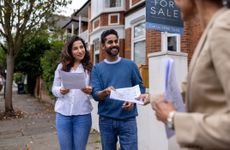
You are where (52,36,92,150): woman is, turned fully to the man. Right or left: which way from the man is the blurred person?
right

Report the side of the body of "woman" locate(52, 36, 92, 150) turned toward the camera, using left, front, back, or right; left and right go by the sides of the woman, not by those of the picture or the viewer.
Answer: front

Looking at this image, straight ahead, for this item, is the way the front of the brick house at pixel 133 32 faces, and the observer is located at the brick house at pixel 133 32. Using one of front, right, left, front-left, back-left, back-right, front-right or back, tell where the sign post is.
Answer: front-left

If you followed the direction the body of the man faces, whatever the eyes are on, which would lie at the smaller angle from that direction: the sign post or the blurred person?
the blurred person

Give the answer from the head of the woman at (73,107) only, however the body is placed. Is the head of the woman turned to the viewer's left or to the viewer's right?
to the viewer's right

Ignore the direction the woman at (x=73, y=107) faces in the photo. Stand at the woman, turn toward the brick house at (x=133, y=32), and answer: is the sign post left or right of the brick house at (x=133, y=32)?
right

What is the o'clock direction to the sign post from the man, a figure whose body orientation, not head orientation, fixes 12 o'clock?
The sign post is roughly at 7 o'clock from the man.

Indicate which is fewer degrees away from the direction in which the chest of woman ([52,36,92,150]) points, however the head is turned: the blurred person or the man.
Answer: the blurred person

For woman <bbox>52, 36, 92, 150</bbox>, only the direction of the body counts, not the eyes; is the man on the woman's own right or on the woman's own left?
on the woman's own left

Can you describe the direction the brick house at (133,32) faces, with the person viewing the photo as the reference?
facing the viewer and to the left of the viewer

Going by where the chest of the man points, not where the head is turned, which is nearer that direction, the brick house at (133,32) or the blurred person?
the blurred person

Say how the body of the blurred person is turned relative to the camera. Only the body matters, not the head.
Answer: to the viewer's left

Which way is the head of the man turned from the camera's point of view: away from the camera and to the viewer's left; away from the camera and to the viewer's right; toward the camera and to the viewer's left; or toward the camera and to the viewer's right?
toward the camera and to the viewer's right

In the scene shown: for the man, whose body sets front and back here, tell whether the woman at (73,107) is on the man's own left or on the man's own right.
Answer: on the man's own right

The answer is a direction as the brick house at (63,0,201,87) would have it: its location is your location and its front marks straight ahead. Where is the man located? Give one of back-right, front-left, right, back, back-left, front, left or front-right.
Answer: front-left
